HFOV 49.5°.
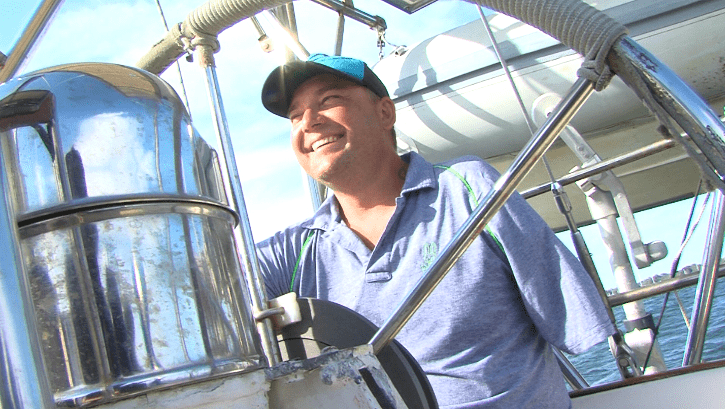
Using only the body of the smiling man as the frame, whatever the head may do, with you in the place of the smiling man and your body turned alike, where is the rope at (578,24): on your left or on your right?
on your left

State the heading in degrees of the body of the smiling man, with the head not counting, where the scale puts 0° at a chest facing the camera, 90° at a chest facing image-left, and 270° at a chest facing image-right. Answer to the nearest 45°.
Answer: approximately 45°
